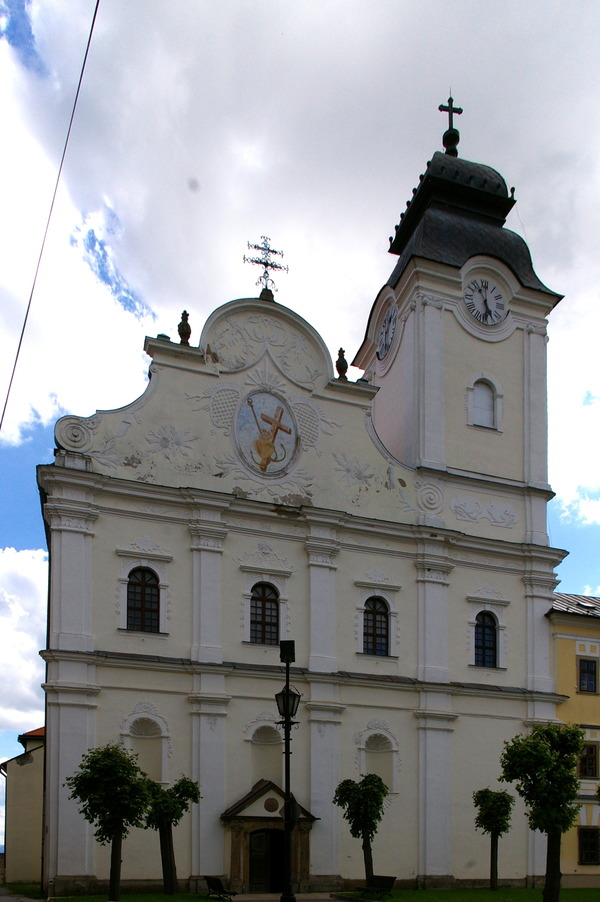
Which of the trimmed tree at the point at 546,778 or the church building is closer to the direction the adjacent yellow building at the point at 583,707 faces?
the trimmed tree

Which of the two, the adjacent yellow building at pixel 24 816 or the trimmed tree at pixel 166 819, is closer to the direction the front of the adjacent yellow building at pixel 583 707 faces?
the trimmed tree

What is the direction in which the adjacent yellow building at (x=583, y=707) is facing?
toward the camera

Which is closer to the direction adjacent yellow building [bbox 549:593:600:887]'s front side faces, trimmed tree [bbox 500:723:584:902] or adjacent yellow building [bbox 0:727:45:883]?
the trimmed tree

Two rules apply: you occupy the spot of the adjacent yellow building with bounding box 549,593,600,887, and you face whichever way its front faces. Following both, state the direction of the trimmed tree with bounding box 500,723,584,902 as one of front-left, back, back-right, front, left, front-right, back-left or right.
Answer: front

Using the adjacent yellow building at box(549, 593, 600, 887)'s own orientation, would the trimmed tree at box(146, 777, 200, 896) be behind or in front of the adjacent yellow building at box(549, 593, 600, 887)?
in front

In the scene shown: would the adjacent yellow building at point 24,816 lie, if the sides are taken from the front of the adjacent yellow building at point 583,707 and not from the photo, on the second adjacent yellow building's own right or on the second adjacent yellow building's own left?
on the second adjacent yellow building's own right
